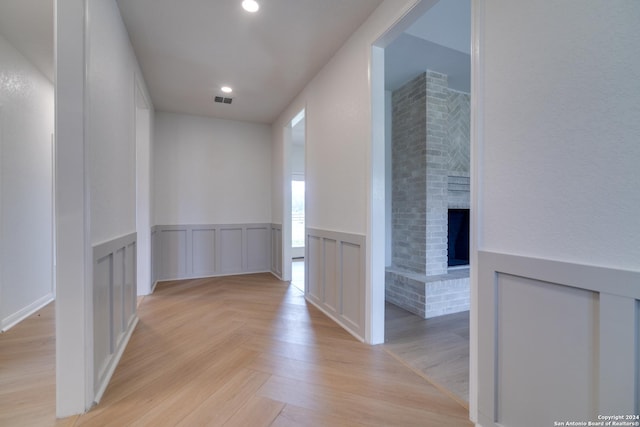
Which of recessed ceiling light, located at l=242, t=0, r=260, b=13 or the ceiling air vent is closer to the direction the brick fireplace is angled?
the recessed ceiling light

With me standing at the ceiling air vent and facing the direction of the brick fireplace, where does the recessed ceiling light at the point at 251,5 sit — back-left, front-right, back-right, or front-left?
front-right

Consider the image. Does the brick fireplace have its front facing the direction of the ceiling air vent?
no

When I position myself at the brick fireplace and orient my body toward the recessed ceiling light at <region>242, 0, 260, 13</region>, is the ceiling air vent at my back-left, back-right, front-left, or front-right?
front-right

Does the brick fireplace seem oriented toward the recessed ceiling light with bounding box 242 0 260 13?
no

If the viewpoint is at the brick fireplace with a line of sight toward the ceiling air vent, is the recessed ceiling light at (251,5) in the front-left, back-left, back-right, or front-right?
front-left
